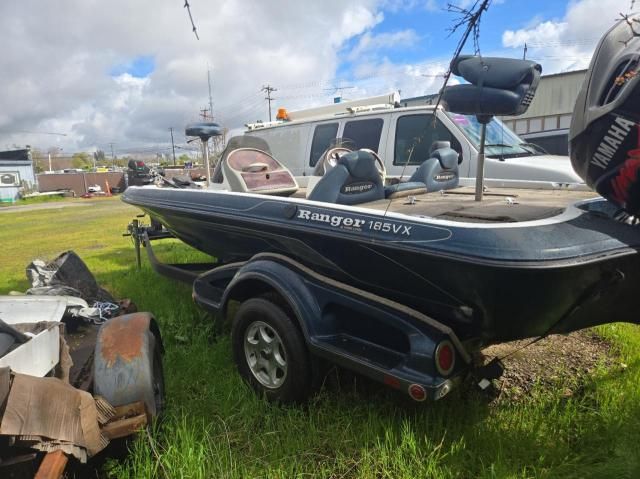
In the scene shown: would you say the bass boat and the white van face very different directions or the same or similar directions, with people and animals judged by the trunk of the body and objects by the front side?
very different directions

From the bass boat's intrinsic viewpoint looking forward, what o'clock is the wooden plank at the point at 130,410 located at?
The wooden plank is roughly at 10 o'clock from the bass boat.

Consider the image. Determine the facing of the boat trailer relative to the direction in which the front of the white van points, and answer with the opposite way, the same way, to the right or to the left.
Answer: the opposite way

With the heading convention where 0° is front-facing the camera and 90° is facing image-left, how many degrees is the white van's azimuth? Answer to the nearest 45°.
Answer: approximately 315°

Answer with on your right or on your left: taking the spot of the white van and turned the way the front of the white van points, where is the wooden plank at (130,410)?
on your right

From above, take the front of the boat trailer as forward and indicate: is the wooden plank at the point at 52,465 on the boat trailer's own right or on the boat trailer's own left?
on the boat trailer's own left

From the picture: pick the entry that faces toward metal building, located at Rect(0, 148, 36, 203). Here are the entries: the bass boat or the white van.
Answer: the bass boat

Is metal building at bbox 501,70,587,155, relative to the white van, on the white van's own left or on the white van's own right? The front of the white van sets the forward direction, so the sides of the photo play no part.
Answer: on the white van's own left

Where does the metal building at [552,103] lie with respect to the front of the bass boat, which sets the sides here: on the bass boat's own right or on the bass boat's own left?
on the bass boat's own right

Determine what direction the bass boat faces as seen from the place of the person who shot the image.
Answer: facing away from the viewer and to the left of the viewer

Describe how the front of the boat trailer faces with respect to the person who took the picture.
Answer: facing away from the viewer and to the left of the viewer

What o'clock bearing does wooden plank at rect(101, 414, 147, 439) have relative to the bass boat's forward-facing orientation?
The wooden plank is roughly at 10 o'clock from the bass boat.

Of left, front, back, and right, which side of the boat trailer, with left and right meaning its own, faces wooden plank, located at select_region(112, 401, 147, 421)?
left

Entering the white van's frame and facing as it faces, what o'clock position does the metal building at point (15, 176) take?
The metal building is roughly at 6 o'clock from the white van.

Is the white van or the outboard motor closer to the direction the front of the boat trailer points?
the white van
